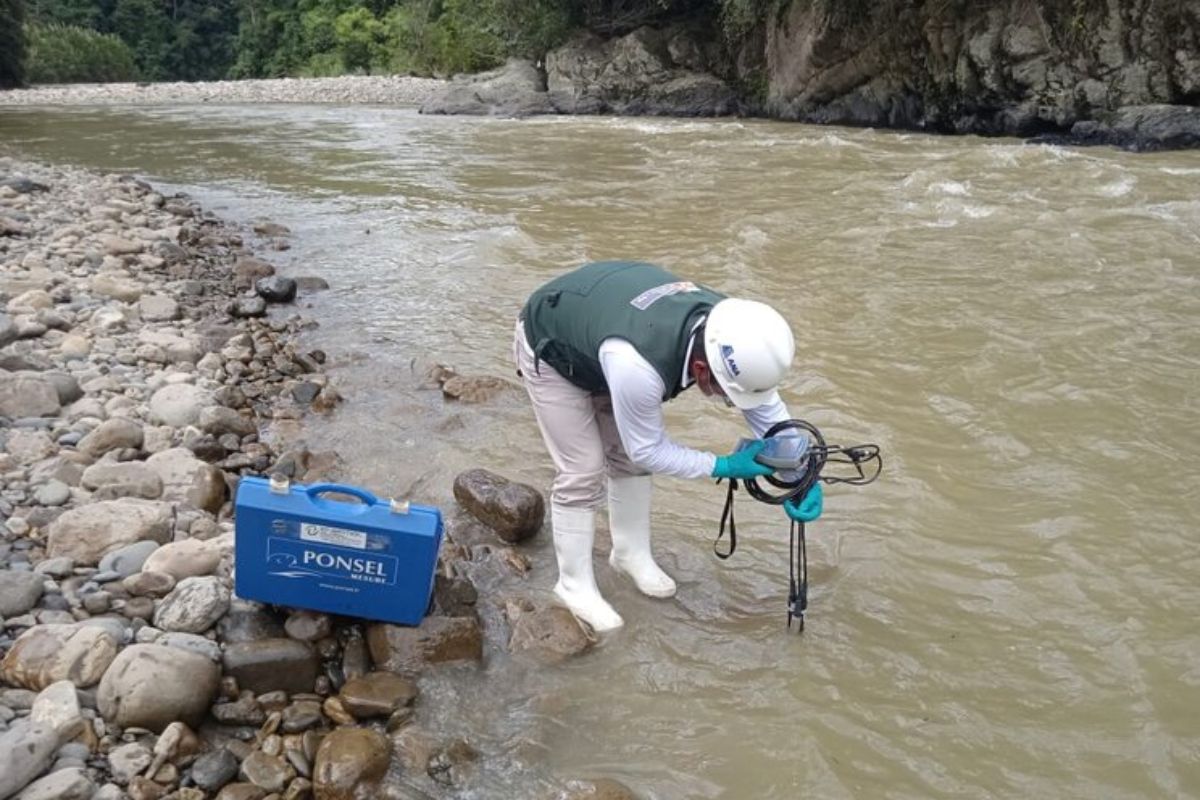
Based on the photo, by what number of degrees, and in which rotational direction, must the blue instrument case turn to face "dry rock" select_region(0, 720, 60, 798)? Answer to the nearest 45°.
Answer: approximately 45° to its right

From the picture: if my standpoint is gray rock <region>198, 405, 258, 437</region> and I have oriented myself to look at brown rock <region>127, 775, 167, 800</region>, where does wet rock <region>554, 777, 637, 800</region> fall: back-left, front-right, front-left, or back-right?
front-left

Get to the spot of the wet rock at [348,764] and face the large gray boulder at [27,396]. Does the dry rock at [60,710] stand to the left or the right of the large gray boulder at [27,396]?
left

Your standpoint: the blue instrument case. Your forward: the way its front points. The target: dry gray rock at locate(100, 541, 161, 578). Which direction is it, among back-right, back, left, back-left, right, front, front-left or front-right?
back-right

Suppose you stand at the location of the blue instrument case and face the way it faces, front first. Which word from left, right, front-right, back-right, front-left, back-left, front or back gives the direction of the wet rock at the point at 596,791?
front-left

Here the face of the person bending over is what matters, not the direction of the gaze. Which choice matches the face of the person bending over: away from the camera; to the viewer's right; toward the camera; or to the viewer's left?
to the viewer's right

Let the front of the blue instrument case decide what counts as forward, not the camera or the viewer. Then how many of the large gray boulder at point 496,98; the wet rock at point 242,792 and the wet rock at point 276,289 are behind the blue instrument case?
2

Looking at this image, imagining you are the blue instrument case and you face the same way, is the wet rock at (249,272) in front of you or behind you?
behind

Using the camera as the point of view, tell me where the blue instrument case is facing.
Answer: facing the viewer

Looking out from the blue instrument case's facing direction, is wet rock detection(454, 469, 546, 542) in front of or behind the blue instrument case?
behind

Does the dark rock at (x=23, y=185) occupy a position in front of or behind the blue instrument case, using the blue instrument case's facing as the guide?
behind

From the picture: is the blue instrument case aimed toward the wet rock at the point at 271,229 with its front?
no

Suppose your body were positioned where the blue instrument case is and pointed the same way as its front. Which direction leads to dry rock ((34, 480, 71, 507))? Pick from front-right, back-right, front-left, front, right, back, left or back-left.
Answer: back-right

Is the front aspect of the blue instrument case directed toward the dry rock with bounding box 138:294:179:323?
no

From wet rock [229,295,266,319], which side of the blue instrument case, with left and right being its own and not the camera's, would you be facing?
back

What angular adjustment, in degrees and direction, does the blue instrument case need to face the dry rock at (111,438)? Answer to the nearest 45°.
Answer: approximately 135° to its right
